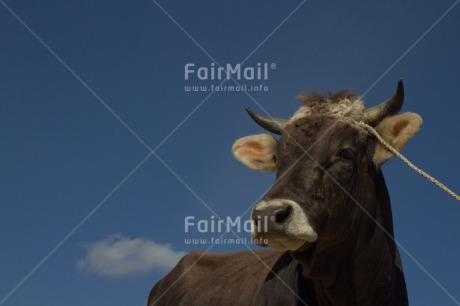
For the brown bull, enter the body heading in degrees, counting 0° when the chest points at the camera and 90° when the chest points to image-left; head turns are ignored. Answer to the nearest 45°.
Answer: approximately 315°
